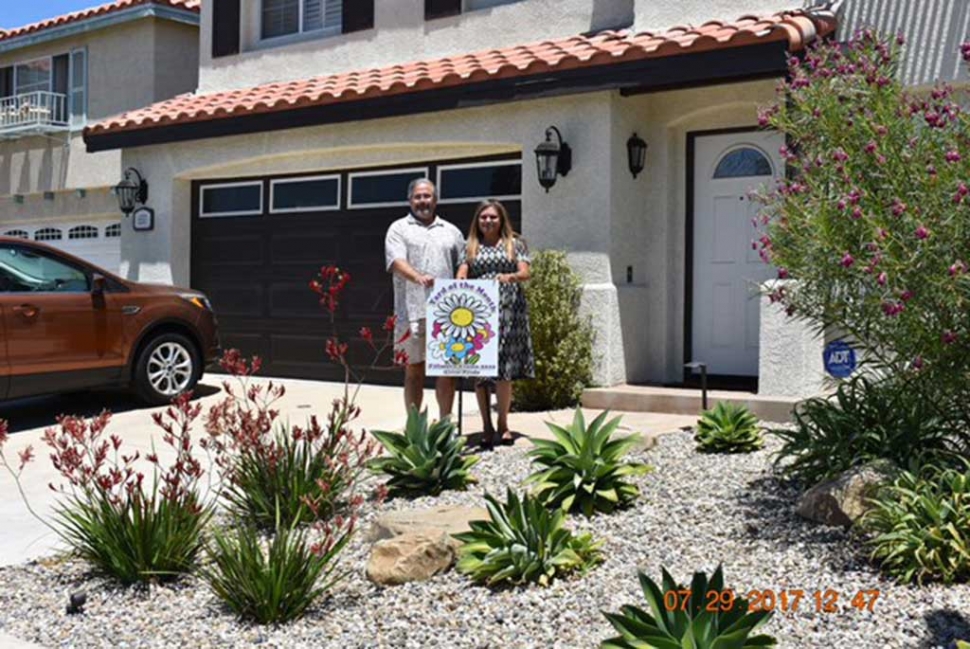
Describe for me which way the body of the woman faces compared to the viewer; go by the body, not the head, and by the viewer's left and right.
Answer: facing the viewer

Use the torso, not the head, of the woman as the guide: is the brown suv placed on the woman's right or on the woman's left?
on the woman's right

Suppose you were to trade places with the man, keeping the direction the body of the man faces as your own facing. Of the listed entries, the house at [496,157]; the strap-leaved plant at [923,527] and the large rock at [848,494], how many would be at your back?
1

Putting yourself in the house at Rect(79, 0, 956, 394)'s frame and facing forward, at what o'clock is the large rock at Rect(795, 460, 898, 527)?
The large rock is roughly at 10 o'clock from the house.

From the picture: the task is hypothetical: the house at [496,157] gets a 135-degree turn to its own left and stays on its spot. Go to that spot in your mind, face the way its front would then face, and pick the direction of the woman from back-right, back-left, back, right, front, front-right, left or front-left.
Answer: right

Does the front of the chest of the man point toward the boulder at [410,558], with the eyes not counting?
yes

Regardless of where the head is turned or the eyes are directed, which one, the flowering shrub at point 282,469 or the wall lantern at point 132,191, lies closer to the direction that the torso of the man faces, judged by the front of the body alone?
the flowering shrub

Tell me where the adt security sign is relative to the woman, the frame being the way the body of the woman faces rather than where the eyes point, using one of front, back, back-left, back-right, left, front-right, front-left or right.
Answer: left

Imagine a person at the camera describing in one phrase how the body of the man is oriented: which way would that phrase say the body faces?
toward the camera

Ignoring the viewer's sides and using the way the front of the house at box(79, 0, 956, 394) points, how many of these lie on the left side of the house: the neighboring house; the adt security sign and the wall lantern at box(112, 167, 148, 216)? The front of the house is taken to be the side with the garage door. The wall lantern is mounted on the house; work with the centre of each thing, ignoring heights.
1

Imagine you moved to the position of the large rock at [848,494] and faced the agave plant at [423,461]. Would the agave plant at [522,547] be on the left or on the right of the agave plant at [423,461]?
left

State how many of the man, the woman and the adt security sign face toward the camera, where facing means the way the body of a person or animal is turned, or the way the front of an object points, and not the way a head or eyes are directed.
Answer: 3

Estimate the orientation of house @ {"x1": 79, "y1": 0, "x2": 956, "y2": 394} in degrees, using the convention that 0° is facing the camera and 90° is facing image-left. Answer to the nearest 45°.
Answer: approximately 45°

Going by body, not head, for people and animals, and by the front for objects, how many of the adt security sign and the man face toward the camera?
2

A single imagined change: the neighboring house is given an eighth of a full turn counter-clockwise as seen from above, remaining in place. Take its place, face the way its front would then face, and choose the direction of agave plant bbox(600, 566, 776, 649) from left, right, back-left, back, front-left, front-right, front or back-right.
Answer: front
